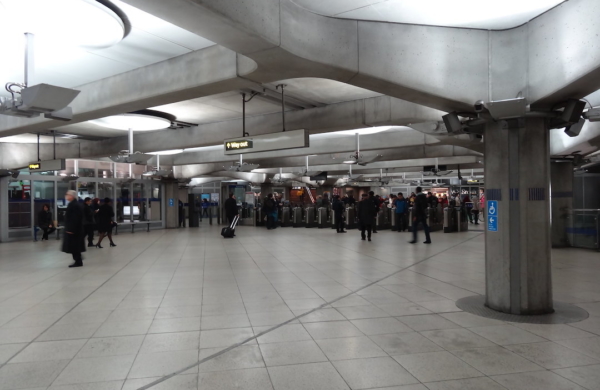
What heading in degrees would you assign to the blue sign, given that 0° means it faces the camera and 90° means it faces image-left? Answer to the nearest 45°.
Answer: approximately 45°

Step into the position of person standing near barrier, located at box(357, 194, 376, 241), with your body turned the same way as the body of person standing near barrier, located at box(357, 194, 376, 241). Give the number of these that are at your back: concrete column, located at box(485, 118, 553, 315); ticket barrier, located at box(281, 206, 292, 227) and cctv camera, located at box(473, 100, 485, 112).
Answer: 2

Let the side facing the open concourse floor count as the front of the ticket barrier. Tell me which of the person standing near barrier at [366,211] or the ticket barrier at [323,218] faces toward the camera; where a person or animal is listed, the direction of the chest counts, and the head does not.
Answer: the ticket barrier

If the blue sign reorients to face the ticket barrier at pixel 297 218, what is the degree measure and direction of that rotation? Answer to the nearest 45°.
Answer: approximately 90° to its right

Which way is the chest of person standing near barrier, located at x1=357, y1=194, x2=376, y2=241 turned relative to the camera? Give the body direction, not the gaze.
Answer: away from the camera

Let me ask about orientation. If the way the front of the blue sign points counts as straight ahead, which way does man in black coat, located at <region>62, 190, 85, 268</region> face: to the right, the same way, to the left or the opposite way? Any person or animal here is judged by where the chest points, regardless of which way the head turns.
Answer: the same way

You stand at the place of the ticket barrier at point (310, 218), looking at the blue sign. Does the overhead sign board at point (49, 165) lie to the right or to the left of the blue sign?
right

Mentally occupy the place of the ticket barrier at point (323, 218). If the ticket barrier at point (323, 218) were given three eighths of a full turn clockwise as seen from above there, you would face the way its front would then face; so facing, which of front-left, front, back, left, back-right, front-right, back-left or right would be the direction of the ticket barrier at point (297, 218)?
front

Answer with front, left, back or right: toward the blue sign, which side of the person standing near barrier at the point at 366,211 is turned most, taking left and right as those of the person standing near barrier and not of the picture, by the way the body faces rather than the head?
back

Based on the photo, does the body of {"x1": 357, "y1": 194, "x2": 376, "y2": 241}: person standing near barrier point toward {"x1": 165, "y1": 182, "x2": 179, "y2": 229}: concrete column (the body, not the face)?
no

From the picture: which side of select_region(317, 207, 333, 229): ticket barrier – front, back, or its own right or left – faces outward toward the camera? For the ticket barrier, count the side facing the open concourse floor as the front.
front

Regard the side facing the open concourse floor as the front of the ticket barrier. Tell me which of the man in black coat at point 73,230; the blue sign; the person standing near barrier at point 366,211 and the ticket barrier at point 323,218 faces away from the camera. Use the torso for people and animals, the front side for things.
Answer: the person standing near barrier

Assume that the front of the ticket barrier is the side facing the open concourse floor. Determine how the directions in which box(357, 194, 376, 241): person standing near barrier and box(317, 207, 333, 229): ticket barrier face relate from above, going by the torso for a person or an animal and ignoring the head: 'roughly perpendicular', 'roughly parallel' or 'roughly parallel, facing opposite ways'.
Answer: roughly parallel, facing opposite ways

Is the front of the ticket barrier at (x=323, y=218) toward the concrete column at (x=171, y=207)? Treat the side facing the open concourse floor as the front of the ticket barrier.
no

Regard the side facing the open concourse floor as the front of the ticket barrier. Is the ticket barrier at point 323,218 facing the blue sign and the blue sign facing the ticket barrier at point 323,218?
no
